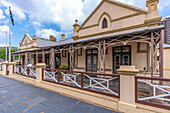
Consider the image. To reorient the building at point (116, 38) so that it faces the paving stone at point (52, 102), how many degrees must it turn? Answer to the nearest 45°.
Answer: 0° — it already faces it

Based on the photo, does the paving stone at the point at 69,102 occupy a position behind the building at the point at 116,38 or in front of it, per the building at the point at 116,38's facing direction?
in front

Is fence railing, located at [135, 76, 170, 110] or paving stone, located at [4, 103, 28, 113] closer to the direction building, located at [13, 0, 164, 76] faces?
the paving stone

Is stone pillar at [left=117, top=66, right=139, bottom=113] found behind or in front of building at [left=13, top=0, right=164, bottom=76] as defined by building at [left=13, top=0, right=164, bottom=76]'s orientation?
in front

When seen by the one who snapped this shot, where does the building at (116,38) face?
facing the viewer and to the left of the viewer

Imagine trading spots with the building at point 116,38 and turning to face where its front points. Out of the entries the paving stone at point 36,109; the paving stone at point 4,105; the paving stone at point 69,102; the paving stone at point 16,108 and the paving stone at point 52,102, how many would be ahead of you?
5

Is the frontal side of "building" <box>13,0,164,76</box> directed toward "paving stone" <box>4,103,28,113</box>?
yes

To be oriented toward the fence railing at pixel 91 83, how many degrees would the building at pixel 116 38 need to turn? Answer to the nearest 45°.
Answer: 0° — it already faces it

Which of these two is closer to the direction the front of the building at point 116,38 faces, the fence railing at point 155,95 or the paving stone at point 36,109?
the paving stone

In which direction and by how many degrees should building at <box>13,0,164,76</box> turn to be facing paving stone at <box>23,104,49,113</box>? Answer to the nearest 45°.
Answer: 0° — it already faces it

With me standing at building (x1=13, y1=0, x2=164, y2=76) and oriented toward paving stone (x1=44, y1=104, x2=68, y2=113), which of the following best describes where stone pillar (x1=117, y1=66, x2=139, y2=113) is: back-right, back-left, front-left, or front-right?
front-left
